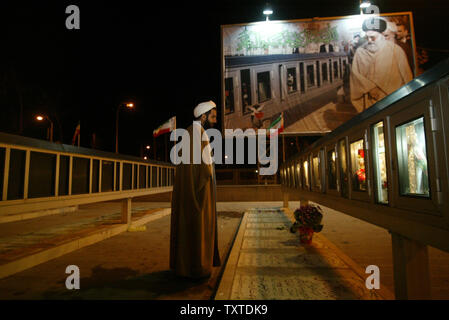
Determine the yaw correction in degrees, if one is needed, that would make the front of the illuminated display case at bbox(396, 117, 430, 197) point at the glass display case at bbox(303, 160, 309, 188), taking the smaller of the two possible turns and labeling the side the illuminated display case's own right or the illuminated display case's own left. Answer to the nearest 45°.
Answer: approximately 90° to the illuminated display case's own right

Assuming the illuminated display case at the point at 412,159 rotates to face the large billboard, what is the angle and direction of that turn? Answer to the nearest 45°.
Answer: approximately 135° to its right

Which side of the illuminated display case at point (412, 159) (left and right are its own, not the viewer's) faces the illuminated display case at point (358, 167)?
right

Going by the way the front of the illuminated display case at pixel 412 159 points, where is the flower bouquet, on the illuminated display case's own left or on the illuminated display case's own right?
on the illuminated display case's own right

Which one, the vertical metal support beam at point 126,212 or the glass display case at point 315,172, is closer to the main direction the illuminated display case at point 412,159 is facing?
the vertical metal support beam

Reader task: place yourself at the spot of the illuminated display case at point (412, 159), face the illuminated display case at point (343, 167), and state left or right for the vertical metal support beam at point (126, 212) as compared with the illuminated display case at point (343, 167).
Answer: left

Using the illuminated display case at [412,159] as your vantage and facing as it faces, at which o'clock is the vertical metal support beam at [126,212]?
The vertical metal support beam is roughly at 2 o'clock from the illuminated display case.

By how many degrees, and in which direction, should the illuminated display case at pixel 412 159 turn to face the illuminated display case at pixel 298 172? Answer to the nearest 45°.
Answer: approximately 90° to its right

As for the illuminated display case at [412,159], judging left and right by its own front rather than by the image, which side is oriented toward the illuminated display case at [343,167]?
right

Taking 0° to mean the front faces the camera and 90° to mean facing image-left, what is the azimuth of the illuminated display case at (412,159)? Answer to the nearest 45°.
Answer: approximately 45°

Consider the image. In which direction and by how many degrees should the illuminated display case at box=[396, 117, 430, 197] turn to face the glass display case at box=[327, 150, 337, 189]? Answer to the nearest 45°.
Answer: approximately 90° to its right
